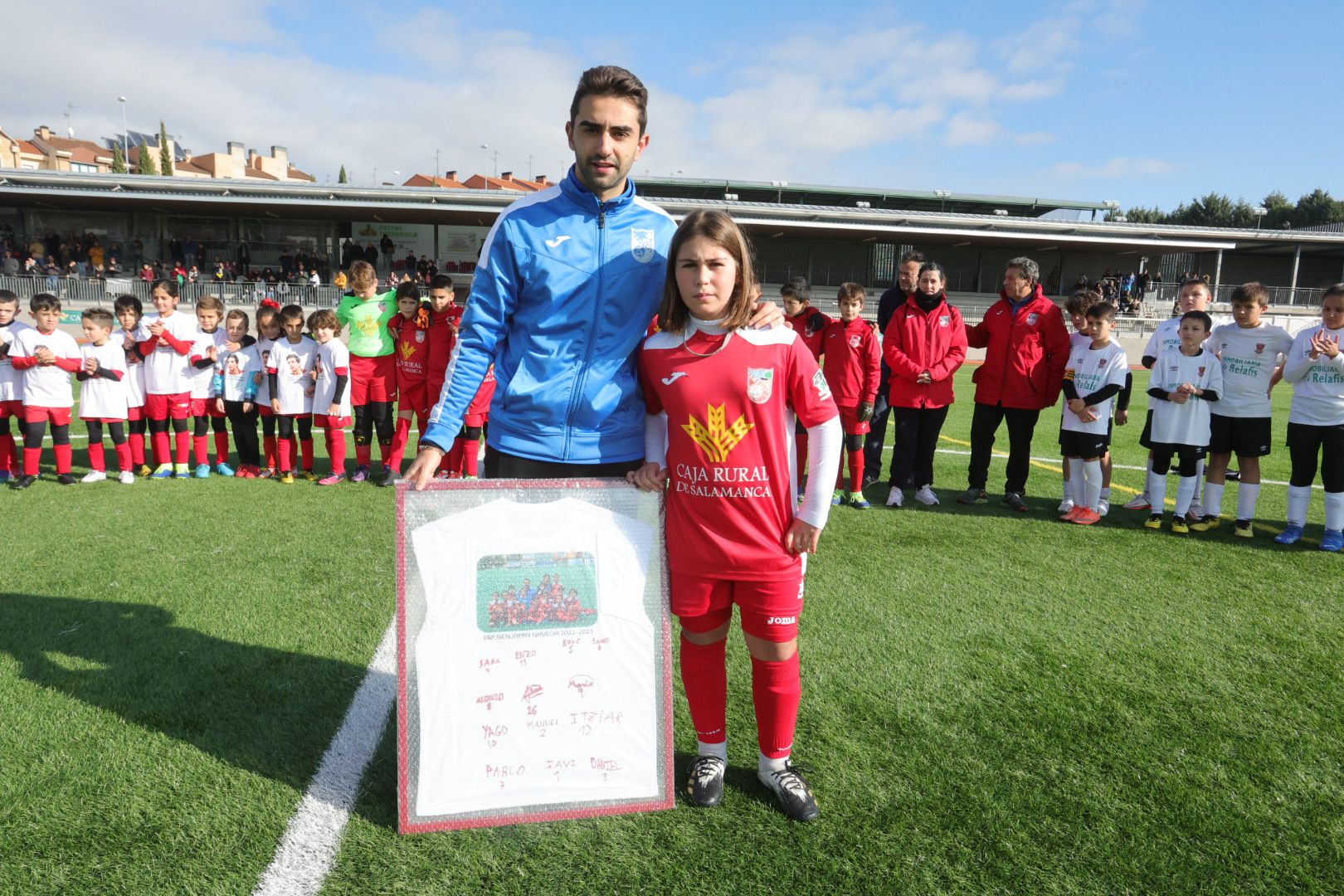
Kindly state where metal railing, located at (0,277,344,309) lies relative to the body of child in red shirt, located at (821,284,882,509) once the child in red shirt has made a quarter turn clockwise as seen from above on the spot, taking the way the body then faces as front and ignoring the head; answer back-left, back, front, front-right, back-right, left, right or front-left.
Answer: front-right

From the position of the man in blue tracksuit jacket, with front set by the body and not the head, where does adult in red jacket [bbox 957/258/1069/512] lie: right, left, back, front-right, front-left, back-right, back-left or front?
back-left

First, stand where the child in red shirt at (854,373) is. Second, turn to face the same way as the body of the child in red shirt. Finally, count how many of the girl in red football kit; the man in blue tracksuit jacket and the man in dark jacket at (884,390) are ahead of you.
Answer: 2

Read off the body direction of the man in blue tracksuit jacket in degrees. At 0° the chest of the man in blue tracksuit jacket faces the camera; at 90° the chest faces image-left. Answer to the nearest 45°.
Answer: approximately 0°

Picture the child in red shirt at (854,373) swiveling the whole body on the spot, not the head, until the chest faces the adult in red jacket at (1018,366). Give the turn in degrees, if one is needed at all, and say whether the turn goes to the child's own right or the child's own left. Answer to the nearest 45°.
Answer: approximately 90° to the child's own left
